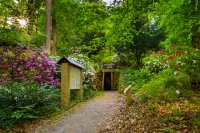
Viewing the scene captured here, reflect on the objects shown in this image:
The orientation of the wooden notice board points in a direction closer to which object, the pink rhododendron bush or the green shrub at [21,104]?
the green shrub

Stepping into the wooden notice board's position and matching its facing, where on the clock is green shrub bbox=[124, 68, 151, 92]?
The green shrub is roughly at 9 o'clock from the wooden notice board.

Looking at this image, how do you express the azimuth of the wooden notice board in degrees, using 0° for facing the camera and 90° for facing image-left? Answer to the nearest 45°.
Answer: approximately 315°

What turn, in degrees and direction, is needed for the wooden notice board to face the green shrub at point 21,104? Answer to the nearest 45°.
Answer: approximately 90° to its right

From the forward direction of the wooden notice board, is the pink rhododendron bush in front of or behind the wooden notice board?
behind
